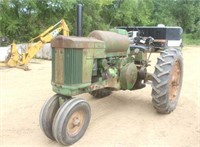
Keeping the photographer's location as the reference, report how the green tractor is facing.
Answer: facing the viewer and to the left of the viewer
